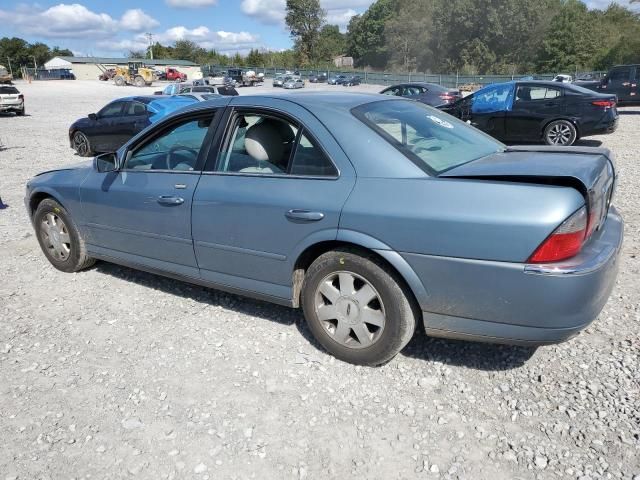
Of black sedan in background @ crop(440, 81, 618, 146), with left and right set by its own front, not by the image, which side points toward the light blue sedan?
left

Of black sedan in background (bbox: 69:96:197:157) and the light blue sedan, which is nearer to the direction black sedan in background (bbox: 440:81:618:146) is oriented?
the black sedan in background

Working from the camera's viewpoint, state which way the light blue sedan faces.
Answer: facing away from the viewer and to the left of the viewer

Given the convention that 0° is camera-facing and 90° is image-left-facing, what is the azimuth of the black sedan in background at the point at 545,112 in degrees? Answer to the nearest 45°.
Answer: approximately 90°

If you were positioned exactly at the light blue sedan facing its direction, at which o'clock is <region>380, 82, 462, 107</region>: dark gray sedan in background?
The dark gray sedan in background is roughly at 2 o'clock from the light blue sedan.

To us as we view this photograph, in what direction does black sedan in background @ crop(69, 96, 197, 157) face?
facing away from the viewer and to the left of the viewer

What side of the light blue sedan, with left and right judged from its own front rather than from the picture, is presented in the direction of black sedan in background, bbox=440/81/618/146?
right

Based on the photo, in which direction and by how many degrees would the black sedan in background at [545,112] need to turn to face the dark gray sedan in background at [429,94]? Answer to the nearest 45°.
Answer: approximately 45° to its right

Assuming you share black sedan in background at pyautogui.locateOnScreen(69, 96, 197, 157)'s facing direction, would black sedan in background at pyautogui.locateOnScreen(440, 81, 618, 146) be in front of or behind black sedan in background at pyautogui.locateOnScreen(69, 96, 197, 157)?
behind
